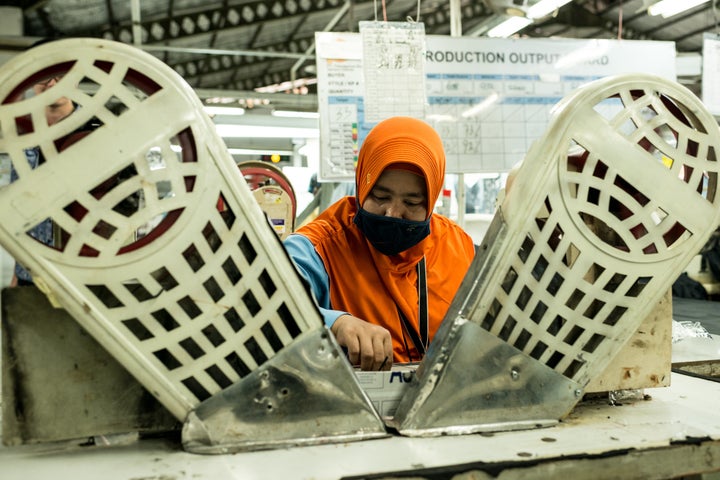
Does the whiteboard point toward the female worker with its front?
yes

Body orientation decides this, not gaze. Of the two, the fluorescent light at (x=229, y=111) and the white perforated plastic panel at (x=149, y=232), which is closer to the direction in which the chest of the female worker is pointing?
the white perforated plastic panel

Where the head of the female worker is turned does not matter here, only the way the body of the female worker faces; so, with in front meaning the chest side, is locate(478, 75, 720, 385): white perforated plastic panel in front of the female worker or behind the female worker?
in front

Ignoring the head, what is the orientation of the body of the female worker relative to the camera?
toward the camera

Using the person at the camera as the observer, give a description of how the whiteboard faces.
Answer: facing the viewer

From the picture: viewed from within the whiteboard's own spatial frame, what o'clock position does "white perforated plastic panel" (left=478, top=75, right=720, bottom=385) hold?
The white perforated plastic panel is roughly at 12 o'clock from the whiteboard.

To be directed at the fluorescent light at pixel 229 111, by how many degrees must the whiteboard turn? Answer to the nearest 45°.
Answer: approximately 135° to its right

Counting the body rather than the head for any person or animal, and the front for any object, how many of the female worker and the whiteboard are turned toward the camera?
2

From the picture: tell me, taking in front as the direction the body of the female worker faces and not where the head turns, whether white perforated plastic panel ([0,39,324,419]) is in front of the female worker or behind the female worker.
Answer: in front

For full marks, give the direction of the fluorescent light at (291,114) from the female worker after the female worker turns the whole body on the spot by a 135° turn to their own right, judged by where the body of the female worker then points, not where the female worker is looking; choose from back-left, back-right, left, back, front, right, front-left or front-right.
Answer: front-right
